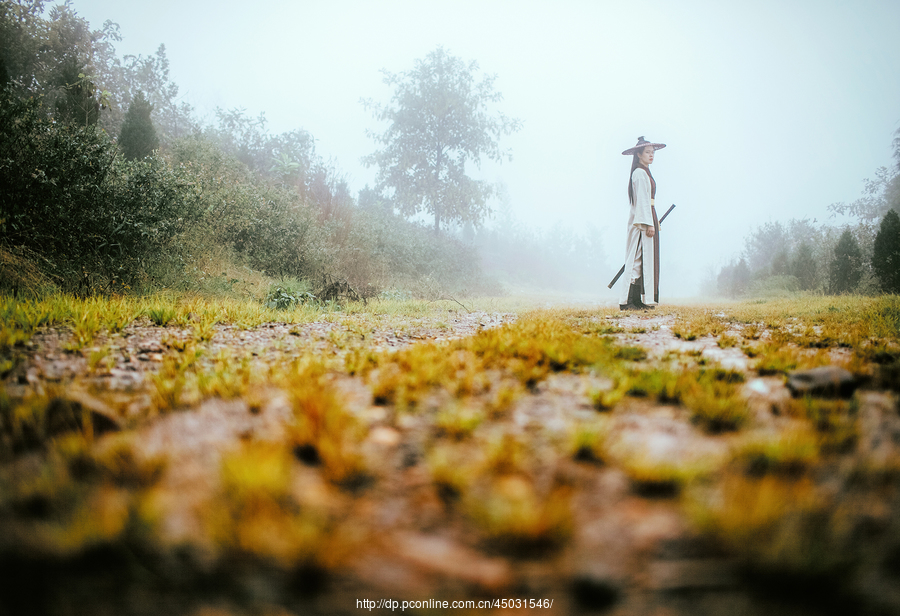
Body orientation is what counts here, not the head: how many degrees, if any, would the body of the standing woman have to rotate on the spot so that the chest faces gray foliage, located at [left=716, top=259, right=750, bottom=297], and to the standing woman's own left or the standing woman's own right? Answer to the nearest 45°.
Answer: approximately 90° to the standing woman's own left

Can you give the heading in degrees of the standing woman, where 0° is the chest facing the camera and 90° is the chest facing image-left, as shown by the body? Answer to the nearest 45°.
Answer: approximately 270°
